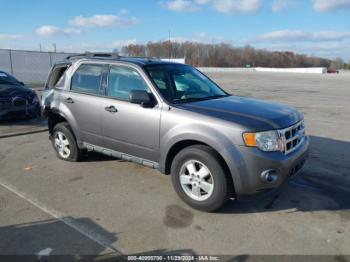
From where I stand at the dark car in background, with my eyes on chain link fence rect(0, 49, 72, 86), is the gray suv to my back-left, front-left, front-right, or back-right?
back-right

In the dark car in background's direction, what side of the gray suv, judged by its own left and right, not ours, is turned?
back

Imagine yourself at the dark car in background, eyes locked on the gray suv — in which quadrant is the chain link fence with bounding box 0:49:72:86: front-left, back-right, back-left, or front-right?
back-left

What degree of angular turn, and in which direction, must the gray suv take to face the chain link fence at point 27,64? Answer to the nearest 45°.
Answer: approximately 180°
